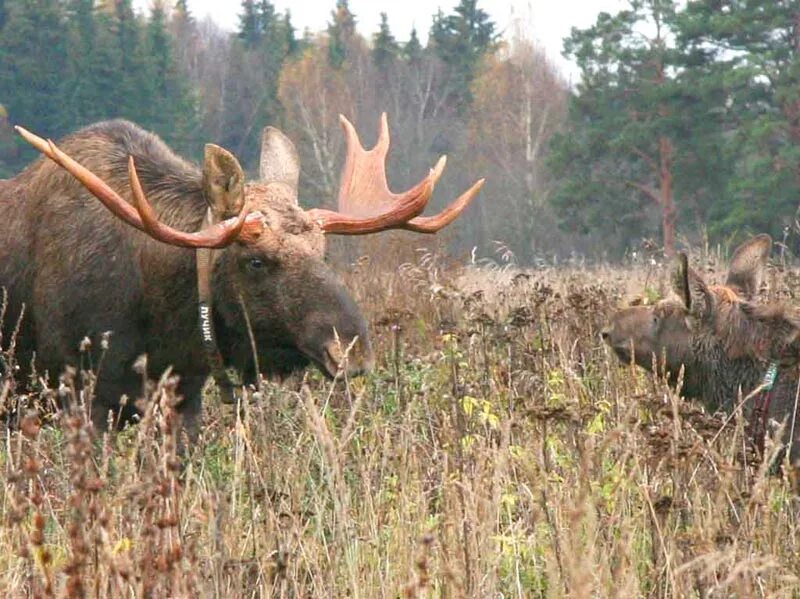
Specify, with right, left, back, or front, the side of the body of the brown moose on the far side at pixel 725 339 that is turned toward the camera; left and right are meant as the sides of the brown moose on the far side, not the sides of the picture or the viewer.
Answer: left

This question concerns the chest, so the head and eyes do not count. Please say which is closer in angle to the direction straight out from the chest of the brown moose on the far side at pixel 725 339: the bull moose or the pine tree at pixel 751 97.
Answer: the bull moose

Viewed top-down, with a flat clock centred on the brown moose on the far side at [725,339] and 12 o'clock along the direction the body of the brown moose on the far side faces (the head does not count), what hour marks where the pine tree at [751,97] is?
The pine tree is roughly at 3 o'clock from the brown moose on the far side.

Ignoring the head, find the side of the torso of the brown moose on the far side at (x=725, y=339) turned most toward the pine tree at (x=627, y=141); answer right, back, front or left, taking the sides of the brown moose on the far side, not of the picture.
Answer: right

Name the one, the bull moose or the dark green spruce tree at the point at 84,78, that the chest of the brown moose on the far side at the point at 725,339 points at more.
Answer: the bull moose
